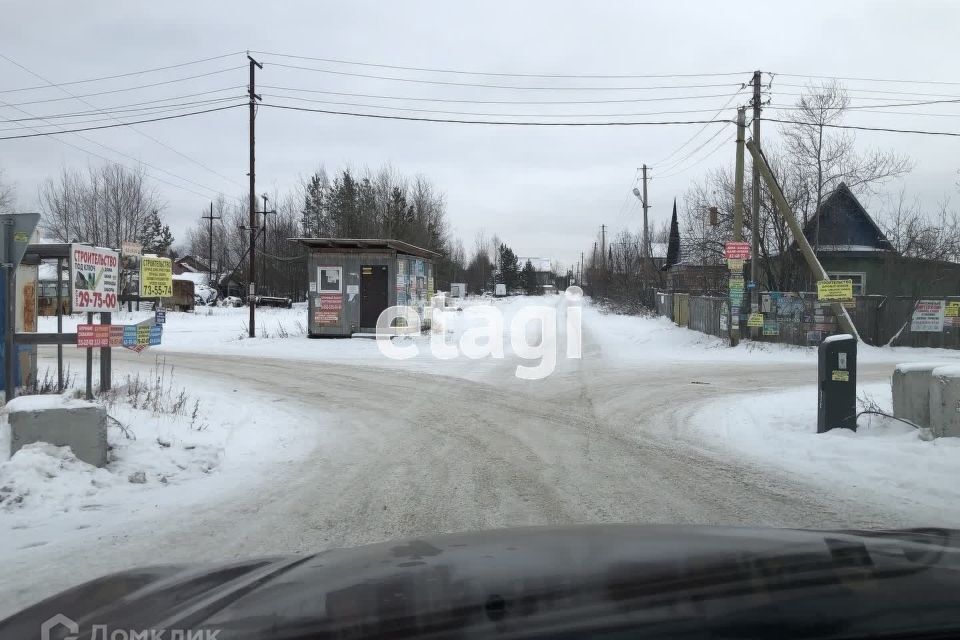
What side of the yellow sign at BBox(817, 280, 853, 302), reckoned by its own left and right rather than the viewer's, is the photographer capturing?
front

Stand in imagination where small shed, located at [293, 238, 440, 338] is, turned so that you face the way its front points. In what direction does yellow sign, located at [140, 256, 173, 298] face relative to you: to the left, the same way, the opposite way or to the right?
the same way

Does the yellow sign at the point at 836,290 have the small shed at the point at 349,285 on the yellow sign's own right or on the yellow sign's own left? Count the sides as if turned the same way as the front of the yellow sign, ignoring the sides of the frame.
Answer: on the yellow sign's own right

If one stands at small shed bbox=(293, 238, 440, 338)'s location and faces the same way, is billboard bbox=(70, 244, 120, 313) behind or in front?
in front

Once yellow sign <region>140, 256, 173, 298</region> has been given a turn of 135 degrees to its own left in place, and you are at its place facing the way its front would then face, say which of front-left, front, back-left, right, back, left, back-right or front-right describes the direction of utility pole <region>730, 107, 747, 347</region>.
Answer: front-right

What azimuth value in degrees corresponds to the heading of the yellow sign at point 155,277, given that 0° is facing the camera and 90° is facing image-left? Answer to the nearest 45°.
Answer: approximately 0°

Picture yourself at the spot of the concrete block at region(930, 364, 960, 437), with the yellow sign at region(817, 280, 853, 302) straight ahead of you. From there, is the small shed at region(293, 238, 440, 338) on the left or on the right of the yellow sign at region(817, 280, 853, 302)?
left

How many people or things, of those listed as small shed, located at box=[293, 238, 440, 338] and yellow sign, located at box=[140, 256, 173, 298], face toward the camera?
2

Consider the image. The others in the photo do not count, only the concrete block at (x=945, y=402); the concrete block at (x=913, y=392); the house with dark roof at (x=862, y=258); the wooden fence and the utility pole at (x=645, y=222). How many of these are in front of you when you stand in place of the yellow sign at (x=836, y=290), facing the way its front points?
2

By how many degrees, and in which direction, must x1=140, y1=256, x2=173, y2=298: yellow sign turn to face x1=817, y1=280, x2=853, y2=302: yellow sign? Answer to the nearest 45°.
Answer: approximately 90° to its left

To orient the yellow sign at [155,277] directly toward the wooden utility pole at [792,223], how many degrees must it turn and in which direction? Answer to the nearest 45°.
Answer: approximately 90° to its left

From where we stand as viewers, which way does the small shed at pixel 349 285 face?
facing the viewer
